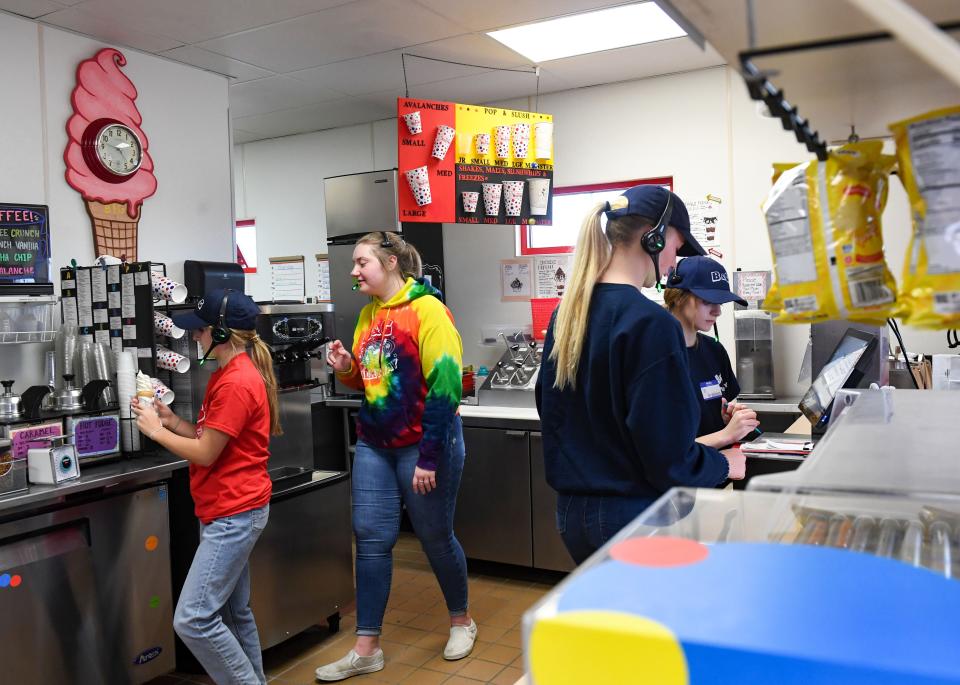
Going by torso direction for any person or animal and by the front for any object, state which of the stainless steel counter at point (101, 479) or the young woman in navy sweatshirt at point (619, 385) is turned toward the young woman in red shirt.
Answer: the stainless steel counter

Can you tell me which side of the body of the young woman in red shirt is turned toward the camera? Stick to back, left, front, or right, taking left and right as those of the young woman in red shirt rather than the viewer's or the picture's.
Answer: left

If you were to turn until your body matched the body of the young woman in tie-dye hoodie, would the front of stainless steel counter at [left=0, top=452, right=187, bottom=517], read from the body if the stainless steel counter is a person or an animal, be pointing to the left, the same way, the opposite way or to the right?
to the left

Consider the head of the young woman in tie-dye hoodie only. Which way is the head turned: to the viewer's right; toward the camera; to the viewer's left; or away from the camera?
to the viewer's left

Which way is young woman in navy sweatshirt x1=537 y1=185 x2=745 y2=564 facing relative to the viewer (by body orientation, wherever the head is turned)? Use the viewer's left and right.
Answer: facing away from the viewer and to the right of the viewer

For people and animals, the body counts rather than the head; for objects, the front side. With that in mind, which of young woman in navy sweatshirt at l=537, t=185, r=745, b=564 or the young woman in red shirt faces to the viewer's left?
the young woman in red shirt

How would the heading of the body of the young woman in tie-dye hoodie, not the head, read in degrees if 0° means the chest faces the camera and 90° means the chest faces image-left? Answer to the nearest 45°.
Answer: approximately 45°

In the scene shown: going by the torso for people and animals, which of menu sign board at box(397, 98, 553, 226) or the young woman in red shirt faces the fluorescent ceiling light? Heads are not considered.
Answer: the menu sign board
